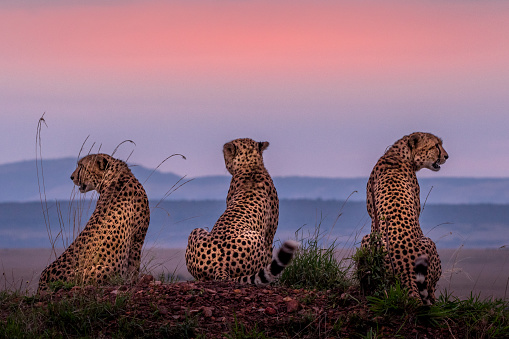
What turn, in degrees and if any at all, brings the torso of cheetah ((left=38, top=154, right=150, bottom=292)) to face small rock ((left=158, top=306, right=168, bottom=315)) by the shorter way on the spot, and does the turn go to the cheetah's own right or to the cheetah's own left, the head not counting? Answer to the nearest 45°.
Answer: approximately 135° to the cheetah's own right

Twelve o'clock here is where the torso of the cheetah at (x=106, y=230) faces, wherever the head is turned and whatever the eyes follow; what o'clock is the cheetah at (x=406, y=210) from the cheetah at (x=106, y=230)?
the cheetah at (x=406, y=210) is roughly at 2 o'clock from the cheetah at (x=106, y=230).

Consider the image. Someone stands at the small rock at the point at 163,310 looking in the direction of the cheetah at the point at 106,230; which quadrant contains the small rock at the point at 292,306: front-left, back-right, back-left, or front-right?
back-right

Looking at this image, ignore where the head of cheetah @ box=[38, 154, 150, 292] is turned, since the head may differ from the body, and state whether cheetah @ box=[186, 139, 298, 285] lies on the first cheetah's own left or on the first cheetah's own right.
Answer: on the first cheetah's own right

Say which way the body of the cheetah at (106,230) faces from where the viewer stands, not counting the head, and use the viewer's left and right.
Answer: facing away from the viewer and to the right of the viewer

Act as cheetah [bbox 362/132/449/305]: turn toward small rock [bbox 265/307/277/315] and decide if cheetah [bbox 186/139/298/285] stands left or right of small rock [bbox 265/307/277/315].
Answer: right

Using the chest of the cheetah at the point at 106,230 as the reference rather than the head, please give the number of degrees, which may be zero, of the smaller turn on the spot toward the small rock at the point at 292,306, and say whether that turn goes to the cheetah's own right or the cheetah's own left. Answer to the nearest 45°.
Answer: approximately 90° to the cheetah's own right

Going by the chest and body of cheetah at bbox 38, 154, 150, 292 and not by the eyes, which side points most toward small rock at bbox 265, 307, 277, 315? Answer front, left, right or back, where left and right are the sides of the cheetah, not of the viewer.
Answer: right

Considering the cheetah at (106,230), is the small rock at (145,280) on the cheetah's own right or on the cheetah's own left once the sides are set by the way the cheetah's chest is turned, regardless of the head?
on the cheetah's own right
